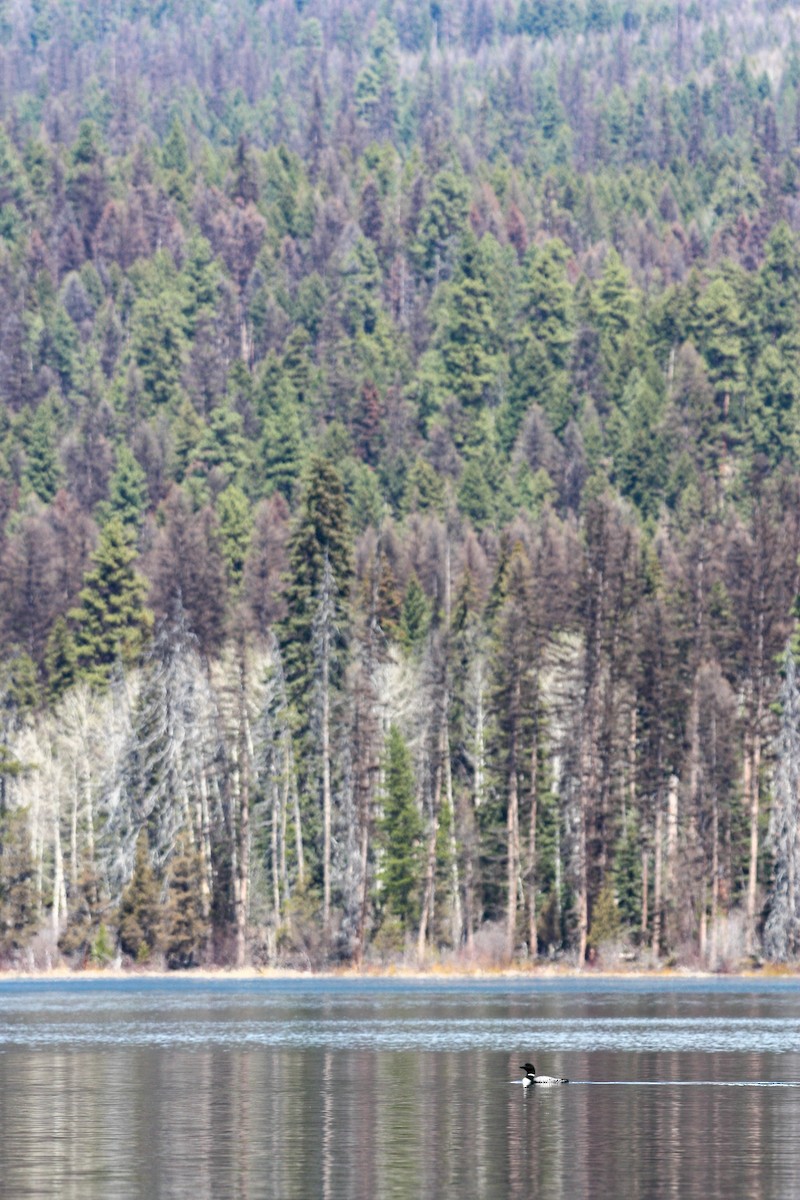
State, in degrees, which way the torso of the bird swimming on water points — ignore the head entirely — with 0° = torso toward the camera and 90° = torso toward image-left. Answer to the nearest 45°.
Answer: approximately 90°
